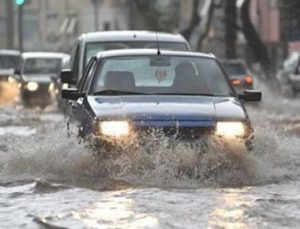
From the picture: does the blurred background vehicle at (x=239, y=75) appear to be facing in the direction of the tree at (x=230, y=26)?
yes

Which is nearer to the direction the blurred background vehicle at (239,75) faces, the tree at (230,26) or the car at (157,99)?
the tree

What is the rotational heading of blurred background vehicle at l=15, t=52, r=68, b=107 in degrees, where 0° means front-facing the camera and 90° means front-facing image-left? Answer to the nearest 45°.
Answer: approximately 0°

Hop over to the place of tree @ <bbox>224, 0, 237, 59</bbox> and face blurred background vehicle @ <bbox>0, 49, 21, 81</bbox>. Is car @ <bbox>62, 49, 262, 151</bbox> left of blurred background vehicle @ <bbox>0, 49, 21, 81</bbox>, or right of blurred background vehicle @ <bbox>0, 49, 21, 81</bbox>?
left

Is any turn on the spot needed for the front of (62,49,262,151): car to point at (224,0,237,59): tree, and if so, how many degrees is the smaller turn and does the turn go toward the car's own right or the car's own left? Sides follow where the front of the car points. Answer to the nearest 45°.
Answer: approximately 180°

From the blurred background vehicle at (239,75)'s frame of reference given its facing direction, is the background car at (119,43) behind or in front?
behind

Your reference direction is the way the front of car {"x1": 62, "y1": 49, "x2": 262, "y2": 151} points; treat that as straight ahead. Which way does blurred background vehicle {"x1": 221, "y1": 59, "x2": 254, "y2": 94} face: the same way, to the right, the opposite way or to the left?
the opposite way

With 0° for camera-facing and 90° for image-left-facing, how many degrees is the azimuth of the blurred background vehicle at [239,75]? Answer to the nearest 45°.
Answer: approximately 180°

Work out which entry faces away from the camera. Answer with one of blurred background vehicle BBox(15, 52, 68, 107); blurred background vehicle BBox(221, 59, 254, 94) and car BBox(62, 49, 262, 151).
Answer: blurred background vehicle BBox(221, 59, 254, 94)

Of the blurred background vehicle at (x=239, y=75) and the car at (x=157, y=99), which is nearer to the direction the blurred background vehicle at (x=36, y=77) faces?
the car
